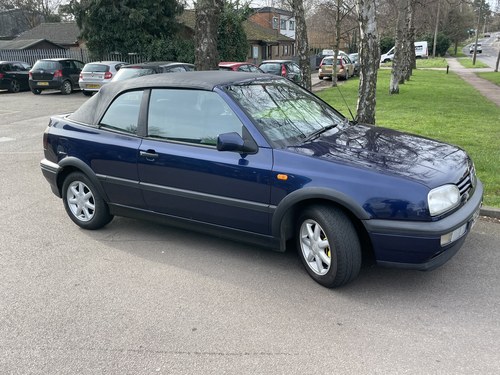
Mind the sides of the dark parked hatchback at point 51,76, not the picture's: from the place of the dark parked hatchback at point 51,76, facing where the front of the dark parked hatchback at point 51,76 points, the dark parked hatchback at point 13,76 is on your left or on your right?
on your left

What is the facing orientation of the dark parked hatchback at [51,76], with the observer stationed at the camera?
facing away from the viewer and to the right of the viewer

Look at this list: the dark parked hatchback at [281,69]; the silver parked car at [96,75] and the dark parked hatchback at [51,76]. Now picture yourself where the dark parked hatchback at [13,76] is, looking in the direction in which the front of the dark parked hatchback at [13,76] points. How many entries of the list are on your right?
3

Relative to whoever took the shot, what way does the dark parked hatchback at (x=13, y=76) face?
facing away from the viewer and to the right of the viewer

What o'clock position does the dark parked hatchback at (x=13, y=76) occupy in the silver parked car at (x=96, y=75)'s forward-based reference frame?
The dark parked hatchback is roughly at 9 o'clock from the silver parked car.

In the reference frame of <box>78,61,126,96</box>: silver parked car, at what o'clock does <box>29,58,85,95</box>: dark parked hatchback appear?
The dark parked hatchback is roughly at 9 o'clock from the silver parked car.

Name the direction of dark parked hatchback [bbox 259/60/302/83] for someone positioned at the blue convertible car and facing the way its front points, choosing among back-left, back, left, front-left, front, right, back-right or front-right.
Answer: back-left

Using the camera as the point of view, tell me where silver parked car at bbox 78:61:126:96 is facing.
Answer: facing away from the viewer and to the right of the viewer

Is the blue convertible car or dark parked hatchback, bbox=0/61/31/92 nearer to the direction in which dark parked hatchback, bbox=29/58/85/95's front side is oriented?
the dark parked hatchback

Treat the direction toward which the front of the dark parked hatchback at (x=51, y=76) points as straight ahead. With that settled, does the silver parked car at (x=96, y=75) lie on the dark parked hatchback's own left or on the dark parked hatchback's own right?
on the dark parked hatchback's own right

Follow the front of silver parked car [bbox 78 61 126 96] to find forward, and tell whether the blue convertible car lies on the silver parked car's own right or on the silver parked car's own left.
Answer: on the silver parked car's own right

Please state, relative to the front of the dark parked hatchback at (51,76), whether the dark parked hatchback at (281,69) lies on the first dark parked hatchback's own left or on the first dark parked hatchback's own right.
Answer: on the first dark parked hatchback's own right

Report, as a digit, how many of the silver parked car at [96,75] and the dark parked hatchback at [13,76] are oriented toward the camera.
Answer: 0
